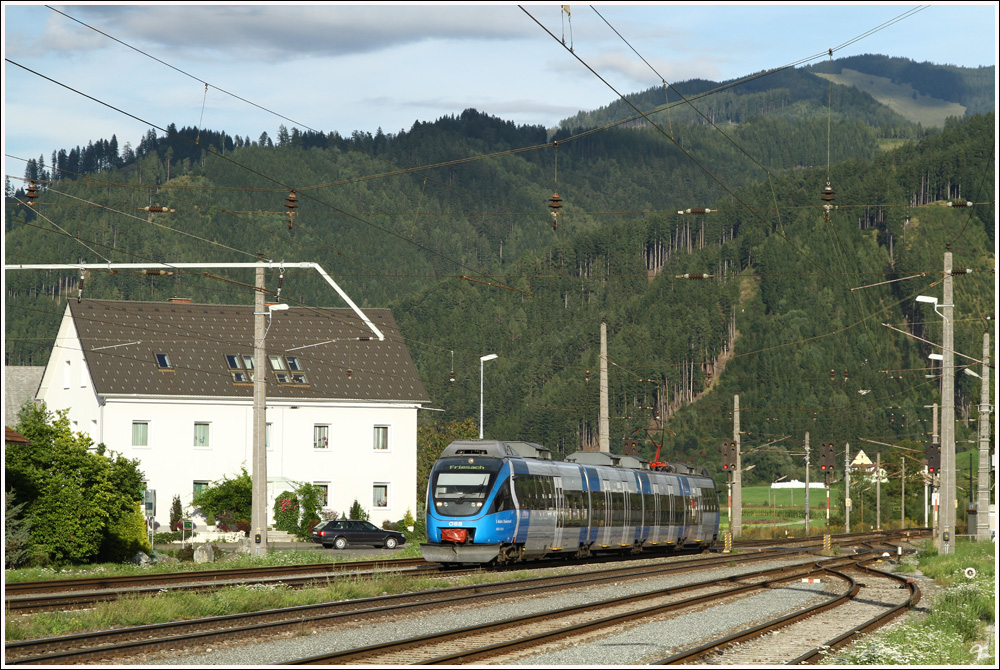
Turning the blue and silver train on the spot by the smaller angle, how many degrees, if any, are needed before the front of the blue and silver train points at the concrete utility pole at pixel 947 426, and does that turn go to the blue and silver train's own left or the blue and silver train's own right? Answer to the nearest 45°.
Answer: approximately 135° to the blue and silver train's own left

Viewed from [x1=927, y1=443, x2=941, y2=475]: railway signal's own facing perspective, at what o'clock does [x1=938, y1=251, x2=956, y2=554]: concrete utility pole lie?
The concrete utility pole is roughly at 12 o'clock from the railway signal.

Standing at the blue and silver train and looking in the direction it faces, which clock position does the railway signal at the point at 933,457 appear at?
The railway signal is roughly at 6 o'clock from the blue and silver train.

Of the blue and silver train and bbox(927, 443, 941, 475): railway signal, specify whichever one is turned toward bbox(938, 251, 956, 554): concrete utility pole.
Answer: the railway signal

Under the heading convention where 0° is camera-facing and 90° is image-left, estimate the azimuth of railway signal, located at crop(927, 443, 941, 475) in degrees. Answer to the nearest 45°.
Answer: approximately 0°

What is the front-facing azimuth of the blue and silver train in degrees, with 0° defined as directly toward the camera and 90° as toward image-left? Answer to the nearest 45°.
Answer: approximately 45°

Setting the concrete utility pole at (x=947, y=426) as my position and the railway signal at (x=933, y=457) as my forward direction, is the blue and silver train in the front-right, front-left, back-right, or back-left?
back-left

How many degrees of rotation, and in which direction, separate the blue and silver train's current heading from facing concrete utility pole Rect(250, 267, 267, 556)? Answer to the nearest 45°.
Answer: approximately 45° to its right
